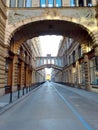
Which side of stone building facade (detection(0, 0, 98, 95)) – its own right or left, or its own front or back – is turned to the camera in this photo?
front
